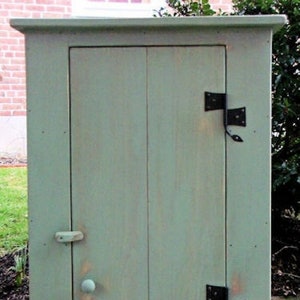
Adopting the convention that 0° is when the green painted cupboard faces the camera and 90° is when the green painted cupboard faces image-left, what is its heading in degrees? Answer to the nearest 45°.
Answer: approximately 0°
